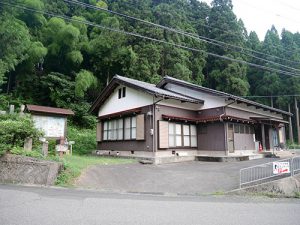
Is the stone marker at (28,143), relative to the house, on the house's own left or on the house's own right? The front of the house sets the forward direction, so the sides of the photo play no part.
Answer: on the house's own right

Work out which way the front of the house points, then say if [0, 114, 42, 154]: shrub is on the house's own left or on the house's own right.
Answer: on the house's own right

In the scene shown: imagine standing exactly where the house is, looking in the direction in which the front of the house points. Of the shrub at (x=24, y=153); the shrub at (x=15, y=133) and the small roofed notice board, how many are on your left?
0

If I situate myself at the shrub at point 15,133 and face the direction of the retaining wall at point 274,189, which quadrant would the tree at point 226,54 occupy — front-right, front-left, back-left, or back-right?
front-left

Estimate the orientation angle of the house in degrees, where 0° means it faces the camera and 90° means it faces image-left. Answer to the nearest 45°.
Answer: approximately 315°

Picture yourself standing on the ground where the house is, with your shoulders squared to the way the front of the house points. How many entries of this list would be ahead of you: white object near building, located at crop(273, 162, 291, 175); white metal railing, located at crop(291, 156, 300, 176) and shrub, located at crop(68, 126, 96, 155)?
2

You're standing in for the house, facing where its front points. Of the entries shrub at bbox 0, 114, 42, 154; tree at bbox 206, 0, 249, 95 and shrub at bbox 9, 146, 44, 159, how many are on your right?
2

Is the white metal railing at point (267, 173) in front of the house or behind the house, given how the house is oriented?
in front

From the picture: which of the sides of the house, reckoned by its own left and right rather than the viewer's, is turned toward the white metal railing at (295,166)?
front

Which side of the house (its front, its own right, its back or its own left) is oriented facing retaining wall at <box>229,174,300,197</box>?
front

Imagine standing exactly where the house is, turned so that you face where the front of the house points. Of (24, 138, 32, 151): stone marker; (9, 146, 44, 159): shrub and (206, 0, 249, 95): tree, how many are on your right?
2

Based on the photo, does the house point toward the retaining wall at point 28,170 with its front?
no

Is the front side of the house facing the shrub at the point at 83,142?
no

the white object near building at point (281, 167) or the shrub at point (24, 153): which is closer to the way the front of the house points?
the white object near building

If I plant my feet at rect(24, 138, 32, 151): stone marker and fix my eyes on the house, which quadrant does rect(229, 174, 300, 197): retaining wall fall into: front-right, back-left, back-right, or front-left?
front-right

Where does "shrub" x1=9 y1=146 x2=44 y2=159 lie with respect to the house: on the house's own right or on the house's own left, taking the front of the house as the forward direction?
on the house's own right

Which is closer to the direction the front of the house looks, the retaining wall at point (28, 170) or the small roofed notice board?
the retaining wall

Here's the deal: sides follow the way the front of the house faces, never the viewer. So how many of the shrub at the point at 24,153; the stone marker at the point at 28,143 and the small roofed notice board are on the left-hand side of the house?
0
